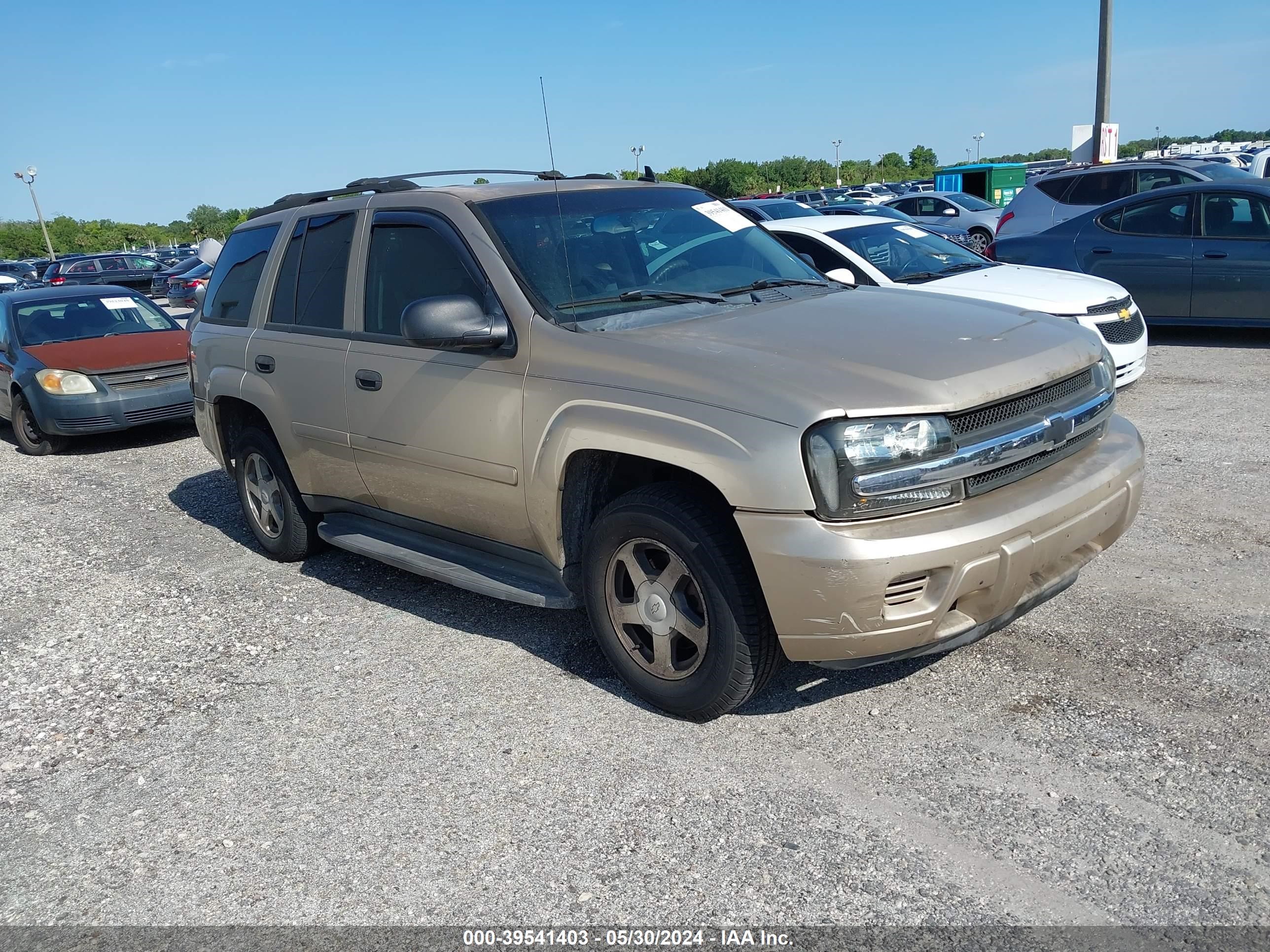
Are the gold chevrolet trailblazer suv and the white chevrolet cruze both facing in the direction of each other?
no

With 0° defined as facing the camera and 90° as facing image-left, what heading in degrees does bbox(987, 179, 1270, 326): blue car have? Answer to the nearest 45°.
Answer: approximately 270°

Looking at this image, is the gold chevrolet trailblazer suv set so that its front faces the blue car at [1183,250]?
no

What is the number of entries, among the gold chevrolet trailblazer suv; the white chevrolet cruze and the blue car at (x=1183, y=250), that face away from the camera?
0

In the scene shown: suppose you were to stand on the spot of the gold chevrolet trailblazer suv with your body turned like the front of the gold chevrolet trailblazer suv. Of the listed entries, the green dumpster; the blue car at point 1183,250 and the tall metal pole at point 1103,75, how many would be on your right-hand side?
0

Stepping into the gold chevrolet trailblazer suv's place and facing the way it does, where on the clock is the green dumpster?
The green dumpster is roughly at 8 o'clock from the gold chevrolet trailblazer suv.

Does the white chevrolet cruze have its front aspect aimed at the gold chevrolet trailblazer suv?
no

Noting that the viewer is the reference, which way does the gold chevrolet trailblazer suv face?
facing the viewer and to the right of the viewer

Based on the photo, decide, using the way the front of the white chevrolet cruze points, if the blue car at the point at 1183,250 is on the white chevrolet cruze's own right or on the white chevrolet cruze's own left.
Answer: on the white chevrolet cruze's own left

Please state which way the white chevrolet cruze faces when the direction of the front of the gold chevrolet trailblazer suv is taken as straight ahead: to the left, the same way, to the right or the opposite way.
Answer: the same way

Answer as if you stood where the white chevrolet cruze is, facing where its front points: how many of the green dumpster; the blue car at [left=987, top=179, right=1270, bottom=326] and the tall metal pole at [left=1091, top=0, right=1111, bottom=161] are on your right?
0

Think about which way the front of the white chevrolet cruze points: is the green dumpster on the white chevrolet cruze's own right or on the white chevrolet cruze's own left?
on the white chevrolet cruze's own left

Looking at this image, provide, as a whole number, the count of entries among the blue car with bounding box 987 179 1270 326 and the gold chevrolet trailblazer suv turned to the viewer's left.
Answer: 0
